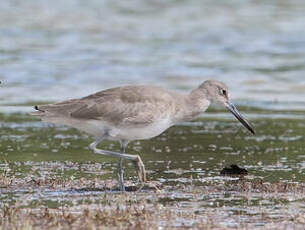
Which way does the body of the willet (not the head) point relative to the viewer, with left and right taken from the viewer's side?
facing to the right of the viewer
